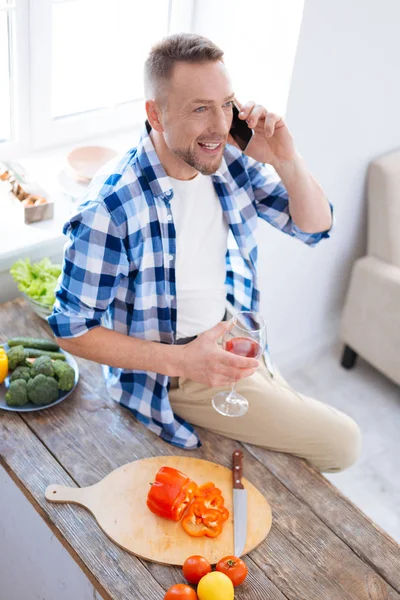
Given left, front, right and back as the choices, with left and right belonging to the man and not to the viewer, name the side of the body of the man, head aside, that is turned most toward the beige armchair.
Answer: left

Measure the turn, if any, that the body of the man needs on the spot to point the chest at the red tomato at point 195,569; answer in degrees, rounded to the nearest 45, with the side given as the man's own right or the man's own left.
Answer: approximately 45° to the man's own right

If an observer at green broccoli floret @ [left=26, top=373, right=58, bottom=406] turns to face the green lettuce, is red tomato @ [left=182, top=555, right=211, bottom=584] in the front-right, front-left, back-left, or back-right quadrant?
back-right

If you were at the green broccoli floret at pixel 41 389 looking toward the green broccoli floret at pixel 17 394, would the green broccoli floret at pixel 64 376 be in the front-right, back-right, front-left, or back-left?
back-right

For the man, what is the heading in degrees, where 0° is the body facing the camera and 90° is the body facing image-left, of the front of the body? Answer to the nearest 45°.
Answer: approximately 315°

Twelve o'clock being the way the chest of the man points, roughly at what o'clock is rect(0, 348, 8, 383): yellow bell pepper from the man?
The yellow bell pepper is roughly at 4 o'clock from the man.

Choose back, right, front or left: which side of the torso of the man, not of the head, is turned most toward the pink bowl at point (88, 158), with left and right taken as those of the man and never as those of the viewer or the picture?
back
